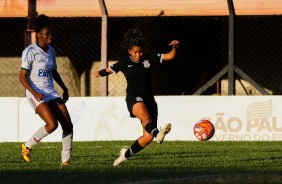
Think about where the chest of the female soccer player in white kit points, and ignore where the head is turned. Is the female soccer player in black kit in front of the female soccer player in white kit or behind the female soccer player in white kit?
in front

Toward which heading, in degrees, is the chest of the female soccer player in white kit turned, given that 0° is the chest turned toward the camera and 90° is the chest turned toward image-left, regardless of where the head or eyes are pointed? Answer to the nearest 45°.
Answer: approximately 315°

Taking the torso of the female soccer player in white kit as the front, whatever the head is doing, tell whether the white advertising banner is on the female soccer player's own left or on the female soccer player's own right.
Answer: on the female soccer player's own left

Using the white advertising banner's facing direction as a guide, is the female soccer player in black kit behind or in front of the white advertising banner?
in front

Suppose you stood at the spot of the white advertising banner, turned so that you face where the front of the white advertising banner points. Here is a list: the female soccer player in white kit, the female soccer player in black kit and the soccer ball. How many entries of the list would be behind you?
0

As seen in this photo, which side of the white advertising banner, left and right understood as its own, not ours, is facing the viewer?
front

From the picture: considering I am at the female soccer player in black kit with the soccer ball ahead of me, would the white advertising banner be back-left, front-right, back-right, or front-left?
front-left

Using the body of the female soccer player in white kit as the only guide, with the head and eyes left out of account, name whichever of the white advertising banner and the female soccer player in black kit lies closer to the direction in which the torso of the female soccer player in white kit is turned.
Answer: the female soccer player in black kit

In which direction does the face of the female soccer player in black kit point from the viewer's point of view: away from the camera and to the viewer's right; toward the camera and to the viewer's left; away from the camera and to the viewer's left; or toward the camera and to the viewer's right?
toward the camera and to the viewer's right
